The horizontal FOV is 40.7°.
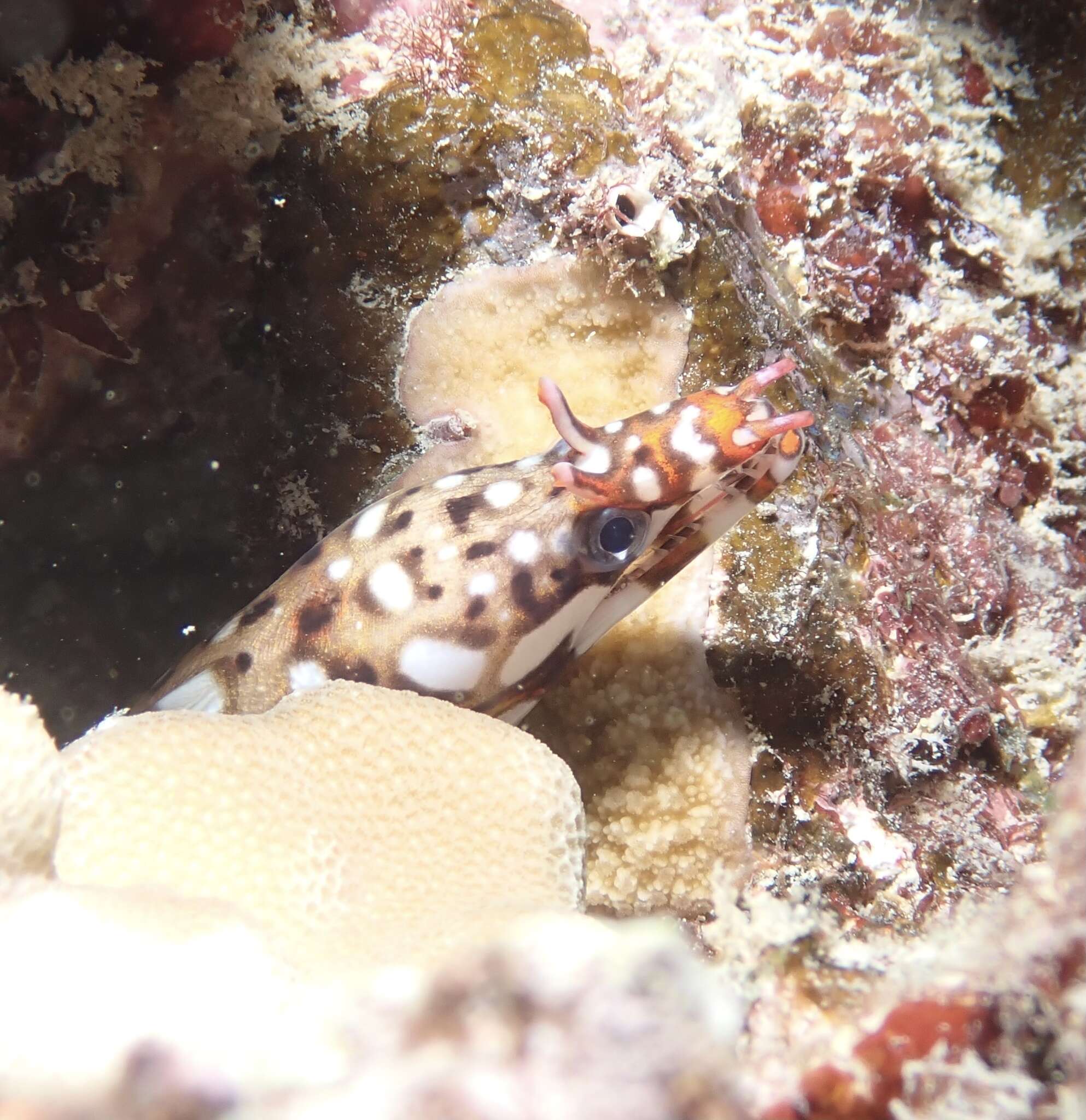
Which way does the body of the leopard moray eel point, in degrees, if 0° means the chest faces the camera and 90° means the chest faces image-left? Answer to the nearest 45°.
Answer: approximately 270°

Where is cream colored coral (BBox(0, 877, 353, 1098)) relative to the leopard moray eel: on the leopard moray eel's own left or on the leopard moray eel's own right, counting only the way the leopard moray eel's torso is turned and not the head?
on the leopard moray eel's own right

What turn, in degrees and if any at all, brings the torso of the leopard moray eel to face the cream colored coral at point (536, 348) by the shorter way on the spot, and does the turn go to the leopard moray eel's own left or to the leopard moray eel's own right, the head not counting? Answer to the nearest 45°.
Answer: approximately 45° to the leopard moray eel's own left
